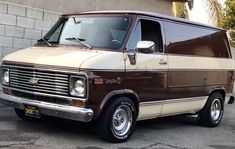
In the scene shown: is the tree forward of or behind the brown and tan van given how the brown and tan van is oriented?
behind
